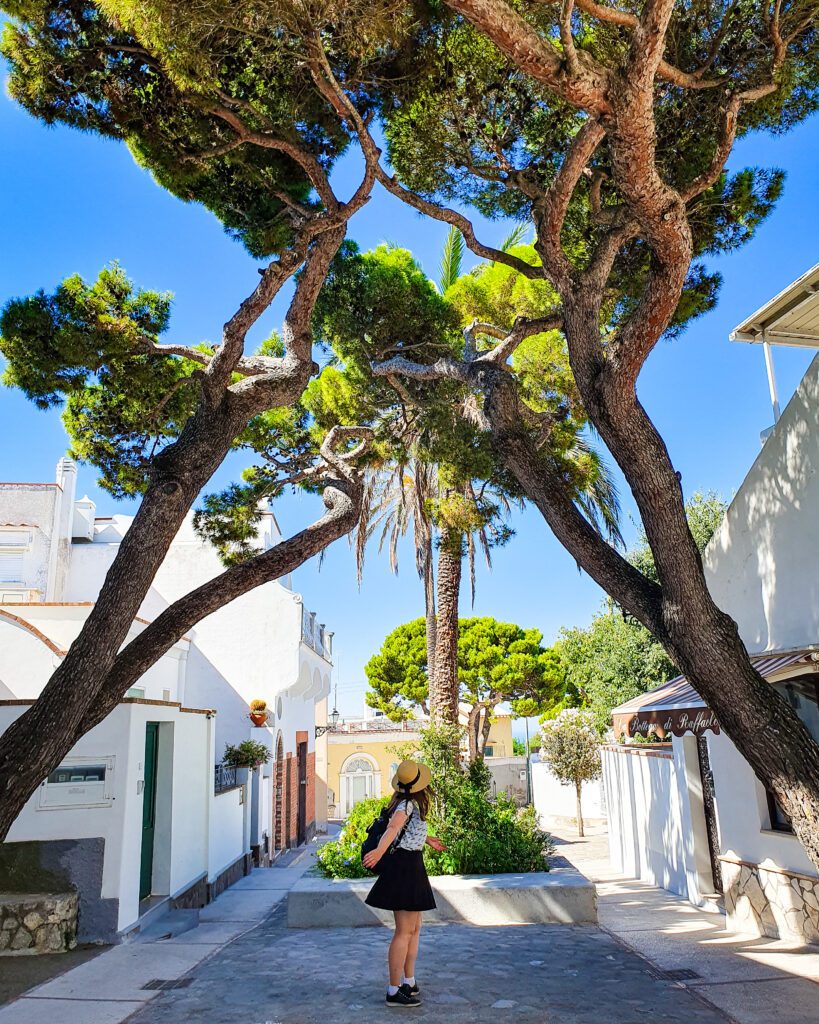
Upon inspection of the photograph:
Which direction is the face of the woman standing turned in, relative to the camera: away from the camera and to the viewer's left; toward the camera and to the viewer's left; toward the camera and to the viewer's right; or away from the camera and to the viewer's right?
away from the camera and to the viewer's right

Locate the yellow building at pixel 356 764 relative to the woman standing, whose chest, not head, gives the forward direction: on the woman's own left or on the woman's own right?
on the woman's own left

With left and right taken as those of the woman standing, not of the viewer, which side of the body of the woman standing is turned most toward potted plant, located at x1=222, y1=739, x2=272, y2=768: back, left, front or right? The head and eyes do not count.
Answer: left

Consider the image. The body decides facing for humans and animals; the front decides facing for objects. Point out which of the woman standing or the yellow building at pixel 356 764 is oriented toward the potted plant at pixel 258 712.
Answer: the yellow building

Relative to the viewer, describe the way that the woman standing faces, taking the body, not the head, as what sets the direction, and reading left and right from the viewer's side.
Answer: facing to the right of the viewer

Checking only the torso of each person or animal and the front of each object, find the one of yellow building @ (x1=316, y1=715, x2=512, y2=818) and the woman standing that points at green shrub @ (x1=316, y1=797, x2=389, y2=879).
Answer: the yellow building

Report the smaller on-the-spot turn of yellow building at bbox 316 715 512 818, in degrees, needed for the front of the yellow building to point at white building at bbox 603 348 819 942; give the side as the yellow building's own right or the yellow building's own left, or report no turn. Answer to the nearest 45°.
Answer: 0° — it already faces it

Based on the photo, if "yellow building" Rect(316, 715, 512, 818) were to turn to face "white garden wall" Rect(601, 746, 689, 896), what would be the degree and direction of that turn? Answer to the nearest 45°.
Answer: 0° — it already faces it
